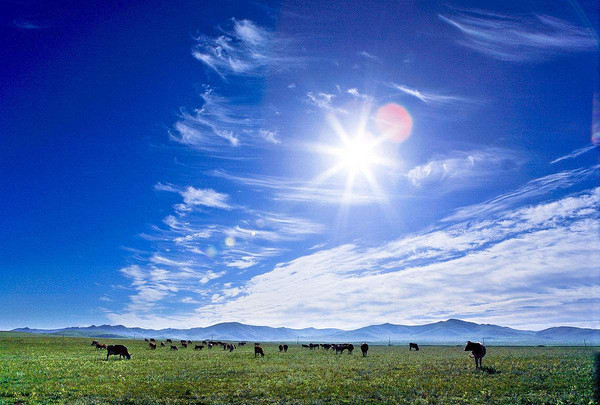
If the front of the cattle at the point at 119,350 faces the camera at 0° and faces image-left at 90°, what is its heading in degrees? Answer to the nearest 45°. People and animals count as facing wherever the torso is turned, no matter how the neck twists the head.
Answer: approximately 270°
